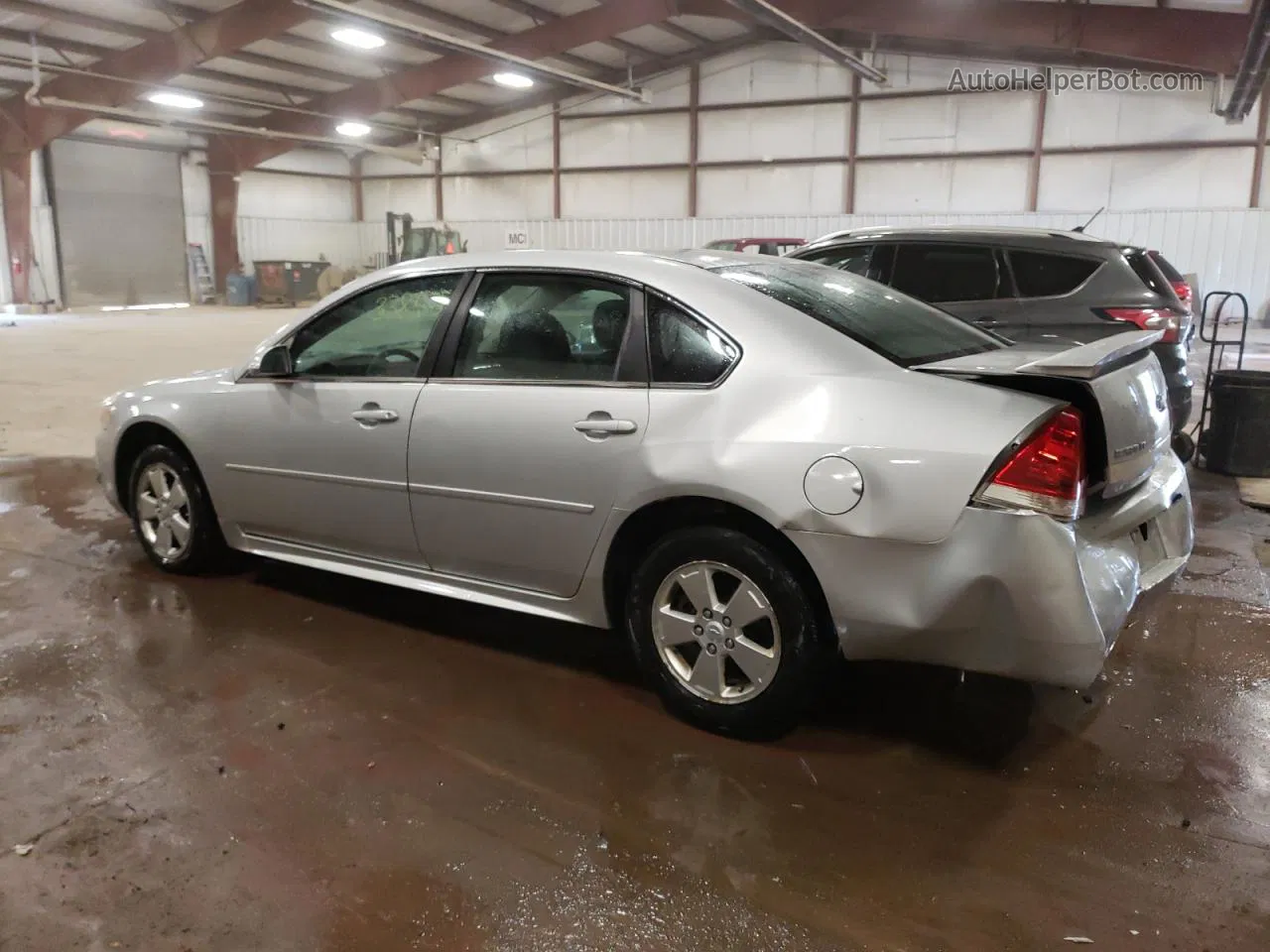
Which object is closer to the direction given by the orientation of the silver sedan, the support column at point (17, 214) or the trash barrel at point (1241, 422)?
the support column

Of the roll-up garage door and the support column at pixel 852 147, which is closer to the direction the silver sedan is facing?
the roll-up garage door

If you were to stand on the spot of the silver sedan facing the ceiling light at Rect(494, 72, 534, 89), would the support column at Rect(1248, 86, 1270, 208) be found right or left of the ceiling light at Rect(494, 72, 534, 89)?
right

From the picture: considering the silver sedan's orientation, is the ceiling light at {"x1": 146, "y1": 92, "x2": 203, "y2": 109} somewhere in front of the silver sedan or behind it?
in front

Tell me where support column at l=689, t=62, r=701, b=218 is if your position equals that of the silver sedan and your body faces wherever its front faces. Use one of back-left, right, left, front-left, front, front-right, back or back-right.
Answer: front-right

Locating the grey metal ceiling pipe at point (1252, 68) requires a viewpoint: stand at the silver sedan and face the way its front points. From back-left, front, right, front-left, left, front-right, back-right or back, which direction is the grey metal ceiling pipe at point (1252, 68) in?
right

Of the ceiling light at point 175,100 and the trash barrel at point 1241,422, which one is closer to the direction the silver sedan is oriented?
the ceiling light

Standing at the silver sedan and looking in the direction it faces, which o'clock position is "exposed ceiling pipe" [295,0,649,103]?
The exposed ceiling pipe is roughly at 1 o'clock from the silver sedan.

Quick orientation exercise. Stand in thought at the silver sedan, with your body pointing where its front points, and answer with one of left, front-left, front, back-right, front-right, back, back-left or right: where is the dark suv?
right

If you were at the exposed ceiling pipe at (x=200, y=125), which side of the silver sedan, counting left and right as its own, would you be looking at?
front

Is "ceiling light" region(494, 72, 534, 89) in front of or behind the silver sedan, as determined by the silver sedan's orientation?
in front

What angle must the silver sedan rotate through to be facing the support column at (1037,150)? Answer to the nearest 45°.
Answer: approximately 90° to its right

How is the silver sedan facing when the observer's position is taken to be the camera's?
facing away from the viewer and to the left of the viewer

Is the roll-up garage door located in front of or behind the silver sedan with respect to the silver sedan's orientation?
in front

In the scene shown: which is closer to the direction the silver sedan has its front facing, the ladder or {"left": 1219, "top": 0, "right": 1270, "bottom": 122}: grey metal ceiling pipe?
the ladder
